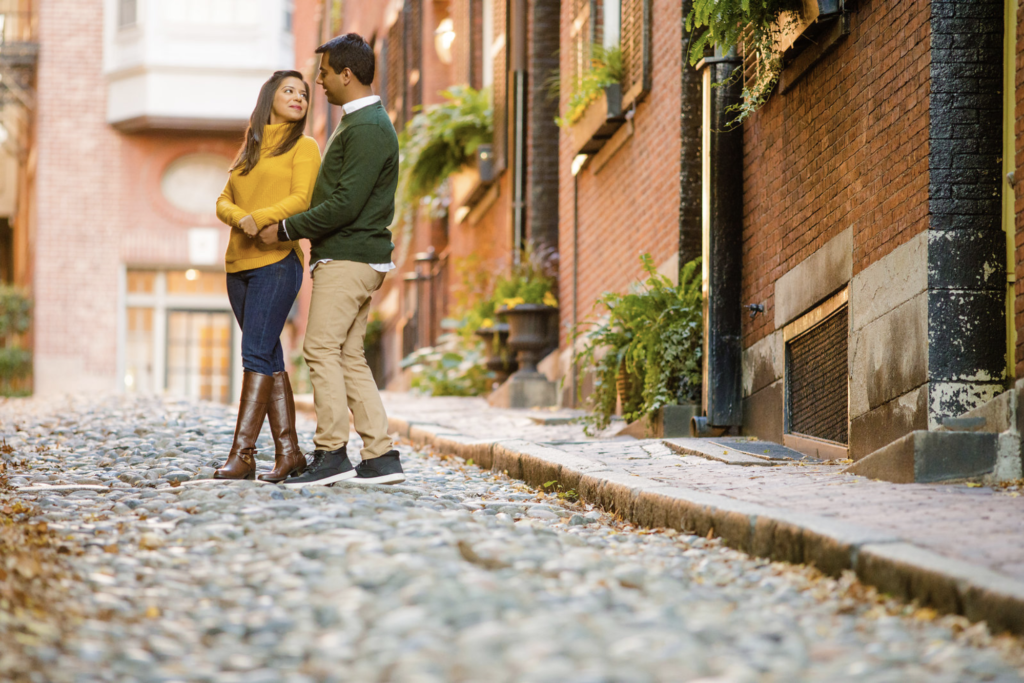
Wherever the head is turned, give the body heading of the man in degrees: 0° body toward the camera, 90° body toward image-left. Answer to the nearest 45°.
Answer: approximately 90°

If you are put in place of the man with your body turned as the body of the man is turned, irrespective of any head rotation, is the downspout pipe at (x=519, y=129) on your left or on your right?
on your right

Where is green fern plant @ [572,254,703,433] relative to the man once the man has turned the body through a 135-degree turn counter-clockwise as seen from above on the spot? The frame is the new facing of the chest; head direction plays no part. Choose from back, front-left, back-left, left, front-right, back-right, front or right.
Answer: left

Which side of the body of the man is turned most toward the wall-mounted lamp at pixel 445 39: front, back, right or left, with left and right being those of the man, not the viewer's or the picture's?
right

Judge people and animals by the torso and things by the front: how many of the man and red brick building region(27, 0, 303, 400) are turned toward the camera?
1

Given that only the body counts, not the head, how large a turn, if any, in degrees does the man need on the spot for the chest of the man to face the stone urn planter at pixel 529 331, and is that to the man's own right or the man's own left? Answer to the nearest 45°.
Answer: approximately 90° to the man's own right

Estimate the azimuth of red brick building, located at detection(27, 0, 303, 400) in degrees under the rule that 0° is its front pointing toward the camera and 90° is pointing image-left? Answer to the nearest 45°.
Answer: approximately 0°

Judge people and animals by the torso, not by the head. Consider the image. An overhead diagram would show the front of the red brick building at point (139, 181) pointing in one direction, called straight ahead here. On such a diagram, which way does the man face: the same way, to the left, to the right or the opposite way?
to the right

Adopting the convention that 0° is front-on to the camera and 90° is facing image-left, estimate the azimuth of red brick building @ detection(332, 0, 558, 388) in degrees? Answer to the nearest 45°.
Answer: approximately 45°

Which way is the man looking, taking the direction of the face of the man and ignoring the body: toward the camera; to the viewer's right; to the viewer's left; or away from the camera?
to the viewer's left
